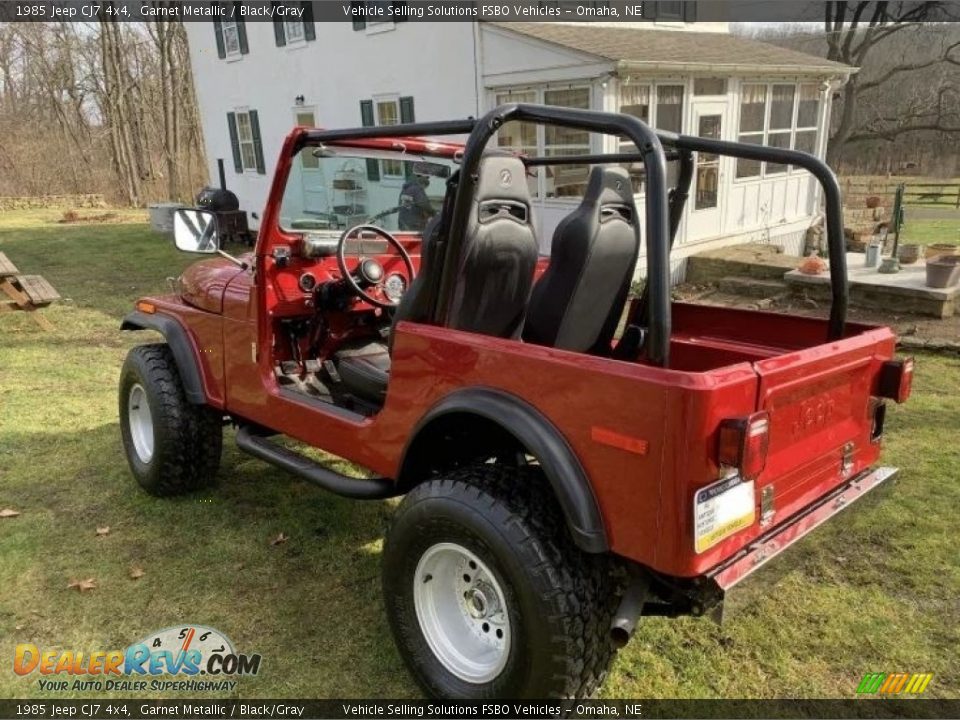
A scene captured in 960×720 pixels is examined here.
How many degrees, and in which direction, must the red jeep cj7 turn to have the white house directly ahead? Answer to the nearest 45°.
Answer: approximately 45° to its right

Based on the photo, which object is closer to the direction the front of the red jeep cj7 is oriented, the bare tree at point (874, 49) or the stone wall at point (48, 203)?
the stone wall

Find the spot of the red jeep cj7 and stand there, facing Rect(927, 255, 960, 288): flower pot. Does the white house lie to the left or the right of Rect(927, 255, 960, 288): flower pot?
left

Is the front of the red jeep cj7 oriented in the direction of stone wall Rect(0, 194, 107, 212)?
yes

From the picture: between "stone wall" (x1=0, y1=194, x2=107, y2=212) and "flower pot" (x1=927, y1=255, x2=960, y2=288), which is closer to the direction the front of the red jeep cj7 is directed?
the stone wall

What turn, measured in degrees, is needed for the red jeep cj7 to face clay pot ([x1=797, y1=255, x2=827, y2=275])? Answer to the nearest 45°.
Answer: approximately 90° to its right

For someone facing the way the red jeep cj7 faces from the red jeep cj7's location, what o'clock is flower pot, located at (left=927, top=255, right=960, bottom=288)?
The flower pot is roughly at 3 o'clock from the red jeep cj7.

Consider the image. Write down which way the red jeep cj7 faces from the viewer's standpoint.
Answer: facing away from the viewer and to the left of the viewer

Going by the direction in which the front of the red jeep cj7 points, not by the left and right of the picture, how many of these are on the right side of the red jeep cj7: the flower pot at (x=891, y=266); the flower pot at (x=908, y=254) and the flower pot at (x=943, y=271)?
3

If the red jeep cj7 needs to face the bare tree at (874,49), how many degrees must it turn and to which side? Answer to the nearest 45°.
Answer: approximately 90° to its right
